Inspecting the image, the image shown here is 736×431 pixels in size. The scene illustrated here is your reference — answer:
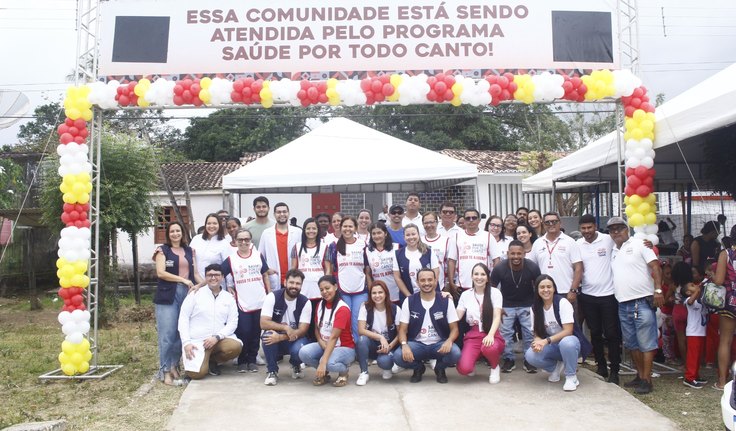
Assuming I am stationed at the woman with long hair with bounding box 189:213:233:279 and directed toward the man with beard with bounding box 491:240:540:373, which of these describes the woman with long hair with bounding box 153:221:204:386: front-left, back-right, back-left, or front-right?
back-right

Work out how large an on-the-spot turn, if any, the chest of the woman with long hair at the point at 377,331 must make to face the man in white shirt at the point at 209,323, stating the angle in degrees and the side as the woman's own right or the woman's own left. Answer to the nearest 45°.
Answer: approximately 90° to the woman's own right

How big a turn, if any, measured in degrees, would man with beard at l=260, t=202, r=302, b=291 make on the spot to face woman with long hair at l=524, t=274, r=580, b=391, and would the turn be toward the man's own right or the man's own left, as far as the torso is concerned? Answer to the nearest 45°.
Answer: approximately 45° to the man's own left

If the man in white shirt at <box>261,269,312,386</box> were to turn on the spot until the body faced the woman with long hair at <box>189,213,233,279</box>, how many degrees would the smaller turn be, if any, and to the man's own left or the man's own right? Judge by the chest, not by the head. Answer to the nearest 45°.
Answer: approximately 135° to the man's own right

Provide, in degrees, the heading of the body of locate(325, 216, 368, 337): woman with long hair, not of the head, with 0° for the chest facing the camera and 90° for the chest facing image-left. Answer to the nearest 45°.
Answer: approximately 0°
